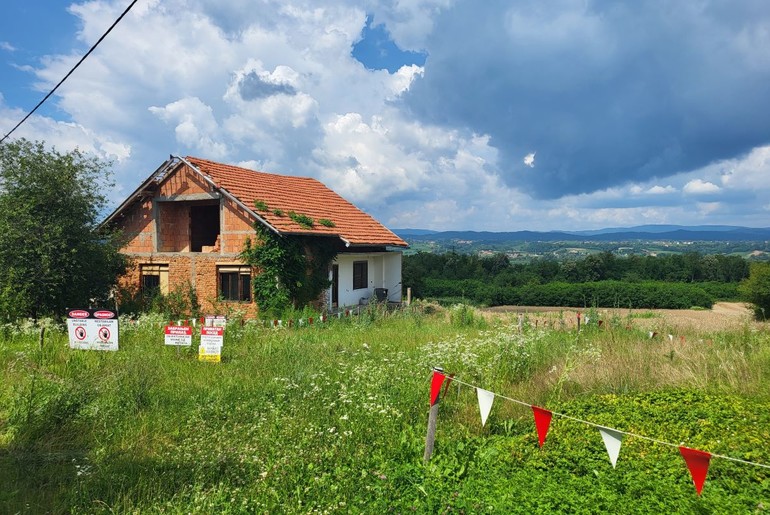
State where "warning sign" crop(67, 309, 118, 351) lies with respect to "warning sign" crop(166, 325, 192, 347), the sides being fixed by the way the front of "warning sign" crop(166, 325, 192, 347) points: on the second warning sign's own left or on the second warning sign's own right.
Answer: on the second warning sign's own right

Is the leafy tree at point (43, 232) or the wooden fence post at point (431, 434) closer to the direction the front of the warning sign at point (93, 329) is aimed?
the wooden fence post

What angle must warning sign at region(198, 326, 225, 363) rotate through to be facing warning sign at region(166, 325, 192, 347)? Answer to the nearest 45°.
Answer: approximately 135° to its right

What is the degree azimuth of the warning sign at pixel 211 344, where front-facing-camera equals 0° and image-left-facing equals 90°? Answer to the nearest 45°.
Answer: approximately 0°

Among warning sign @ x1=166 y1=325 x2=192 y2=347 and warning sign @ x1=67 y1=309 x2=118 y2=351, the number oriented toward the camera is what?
2

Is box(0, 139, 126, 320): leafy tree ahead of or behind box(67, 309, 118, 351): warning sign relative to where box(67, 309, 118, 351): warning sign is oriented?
behind

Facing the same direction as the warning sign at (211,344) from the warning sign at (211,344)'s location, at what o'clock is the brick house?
The brick house is roughly at 6 o'clock from the warning sign.

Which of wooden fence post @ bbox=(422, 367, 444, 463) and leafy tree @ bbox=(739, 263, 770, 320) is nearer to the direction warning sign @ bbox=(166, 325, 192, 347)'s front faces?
the wooden fence post
